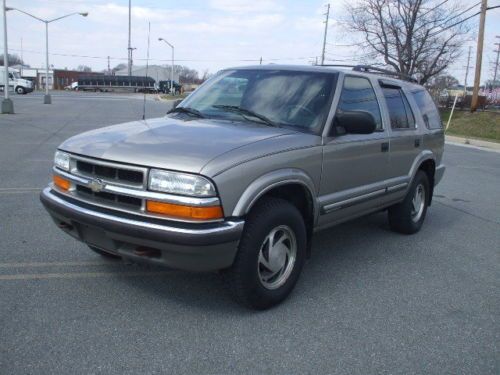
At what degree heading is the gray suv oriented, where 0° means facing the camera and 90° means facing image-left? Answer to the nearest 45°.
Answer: approximately 45°
